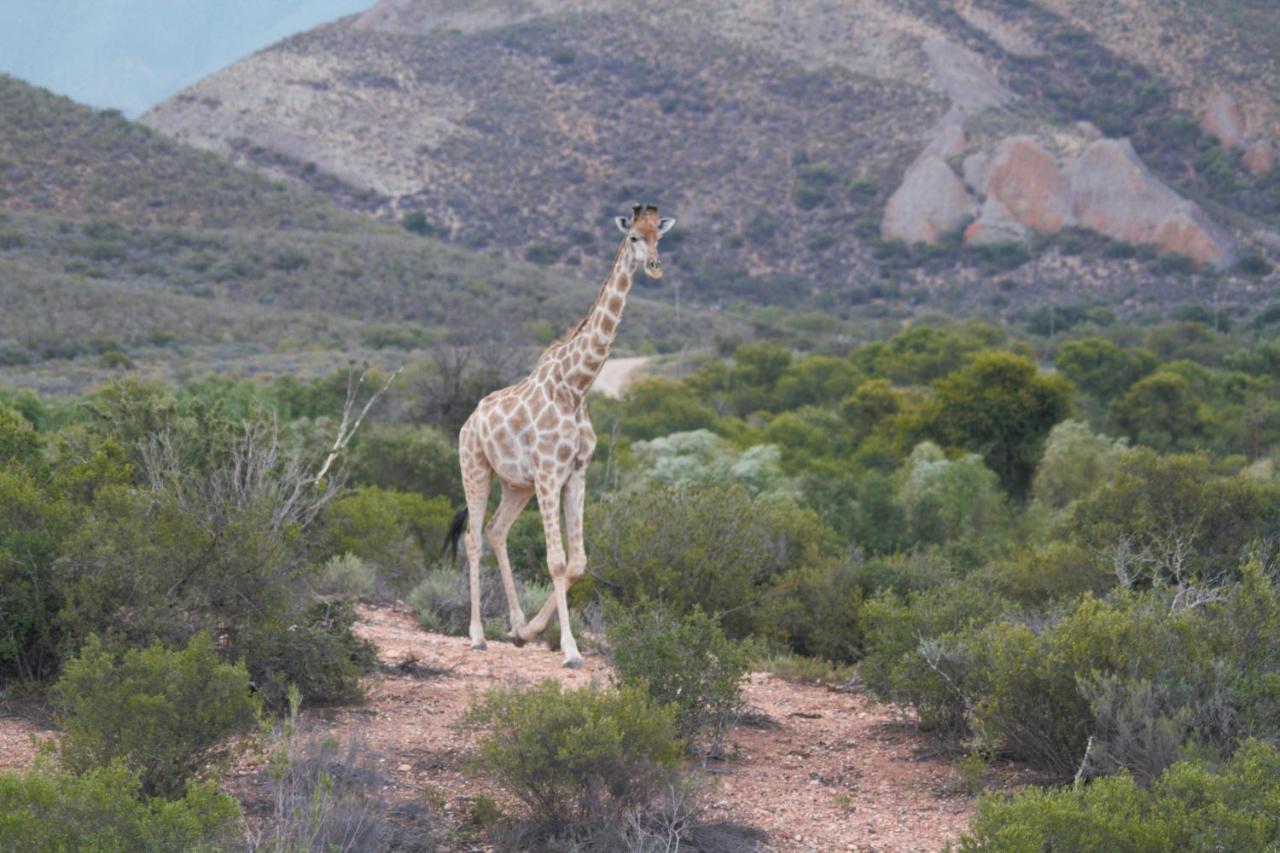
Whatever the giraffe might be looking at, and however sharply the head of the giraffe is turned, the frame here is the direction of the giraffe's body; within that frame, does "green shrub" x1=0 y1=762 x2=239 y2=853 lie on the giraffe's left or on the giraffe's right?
on the giraffe's right

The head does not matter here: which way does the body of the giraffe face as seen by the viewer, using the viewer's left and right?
facing the viewer and to the right of the viewer

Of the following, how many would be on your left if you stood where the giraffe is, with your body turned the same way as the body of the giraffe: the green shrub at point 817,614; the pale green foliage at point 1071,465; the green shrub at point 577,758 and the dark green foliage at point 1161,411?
3

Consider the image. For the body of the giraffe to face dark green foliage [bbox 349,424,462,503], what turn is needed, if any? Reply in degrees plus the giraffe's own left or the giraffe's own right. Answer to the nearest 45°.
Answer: approximately 135° to the giraffe's own left

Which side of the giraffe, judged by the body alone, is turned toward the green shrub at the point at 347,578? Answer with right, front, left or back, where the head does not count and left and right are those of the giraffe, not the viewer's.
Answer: back

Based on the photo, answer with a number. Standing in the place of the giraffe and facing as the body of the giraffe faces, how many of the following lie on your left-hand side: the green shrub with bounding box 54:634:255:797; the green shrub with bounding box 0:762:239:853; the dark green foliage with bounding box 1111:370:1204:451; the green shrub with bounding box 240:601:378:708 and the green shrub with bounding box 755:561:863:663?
2

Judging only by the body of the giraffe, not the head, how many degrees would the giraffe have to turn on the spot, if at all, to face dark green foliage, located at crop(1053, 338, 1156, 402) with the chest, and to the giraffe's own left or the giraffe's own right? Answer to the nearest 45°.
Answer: approximately 90° to the giraffe's own left

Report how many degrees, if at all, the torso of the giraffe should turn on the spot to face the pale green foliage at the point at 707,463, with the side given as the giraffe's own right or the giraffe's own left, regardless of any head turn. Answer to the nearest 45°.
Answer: approximately 135° to the giraffe's own left

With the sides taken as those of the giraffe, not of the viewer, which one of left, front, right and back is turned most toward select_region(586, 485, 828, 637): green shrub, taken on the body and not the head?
left

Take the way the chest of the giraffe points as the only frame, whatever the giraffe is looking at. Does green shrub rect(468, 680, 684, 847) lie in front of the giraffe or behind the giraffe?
in front

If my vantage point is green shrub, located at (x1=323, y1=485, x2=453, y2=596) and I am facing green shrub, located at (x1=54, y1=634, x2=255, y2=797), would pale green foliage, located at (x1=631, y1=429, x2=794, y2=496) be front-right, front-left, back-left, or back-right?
back-left

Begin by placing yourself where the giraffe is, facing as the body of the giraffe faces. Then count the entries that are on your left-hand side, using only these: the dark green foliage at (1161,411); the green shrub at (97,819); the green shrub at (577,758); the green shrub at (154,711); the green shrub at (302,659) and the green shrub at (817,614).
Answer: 2

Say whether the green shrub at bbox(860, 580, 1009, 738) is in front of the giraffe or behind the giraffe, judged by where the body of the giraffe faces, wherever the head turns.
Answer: in front

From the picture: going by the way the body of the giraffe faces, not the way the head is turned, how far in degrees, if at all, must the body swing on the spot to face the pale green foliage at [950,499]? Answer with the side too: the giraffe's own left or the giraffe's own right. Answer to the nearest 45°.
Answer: approximately 90° to the giraffe's own left

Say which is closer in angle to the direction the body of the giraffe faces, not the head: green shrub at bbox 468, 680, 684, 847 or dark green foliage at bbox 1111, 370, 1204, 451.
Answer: the green shrub

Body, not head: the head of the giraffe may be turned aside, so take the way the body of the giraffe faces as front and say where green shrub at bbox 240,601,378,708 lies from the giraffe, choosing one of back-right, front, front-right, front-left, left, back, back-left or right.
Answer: right
